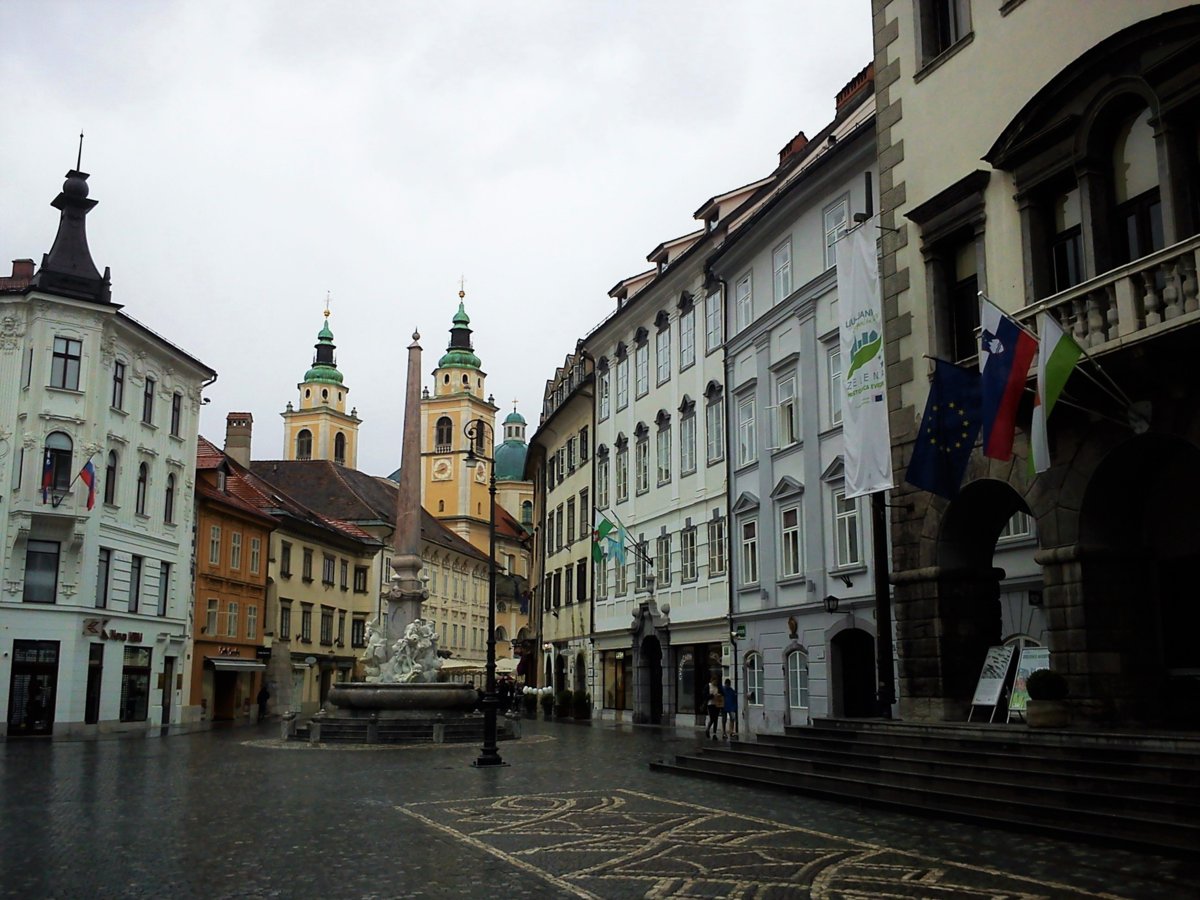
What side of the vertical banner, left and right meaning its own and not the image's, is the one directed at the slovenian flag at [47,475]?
right

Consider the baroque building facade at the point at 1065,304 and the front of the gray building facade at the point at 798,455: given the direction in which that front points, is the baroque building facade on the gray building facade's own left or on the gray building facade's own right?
on the gray building facade's own left

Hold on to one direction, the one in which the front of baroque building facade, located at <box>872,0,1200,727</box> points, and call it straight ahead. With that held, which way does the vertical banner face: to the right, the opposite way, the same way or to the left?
to the left

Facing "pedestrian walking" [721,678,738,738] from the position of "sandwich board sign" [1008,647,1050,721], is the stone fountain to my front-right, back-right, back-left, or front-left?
front-left

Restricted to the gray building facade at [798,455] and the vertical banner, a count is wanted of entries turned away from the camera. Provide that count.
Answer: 0

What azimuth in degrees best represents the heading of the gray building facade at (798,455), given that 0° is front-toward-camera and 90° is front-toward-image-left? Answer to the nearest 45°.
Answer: approximately 45°

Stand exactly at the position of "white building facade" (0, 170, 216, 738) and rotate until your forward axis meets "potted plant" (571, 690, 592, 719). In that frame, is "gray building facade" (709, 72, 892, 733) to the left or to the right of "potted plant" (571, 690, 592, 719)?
right

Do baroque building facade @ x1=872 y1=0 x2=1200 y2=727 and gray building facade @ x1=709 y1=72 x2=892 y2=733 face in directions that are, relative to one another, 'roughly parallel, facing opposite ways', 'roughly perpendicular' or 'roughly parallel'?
roughly parallel

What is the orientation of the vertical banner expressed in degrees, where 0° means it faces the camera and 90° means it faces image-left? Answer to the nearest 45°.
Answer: approximately 45°

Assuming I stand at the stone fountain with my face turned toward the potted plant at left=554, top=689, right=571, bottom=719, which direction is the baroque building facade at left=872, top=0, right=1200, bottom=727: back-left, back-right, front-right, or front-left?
back-right

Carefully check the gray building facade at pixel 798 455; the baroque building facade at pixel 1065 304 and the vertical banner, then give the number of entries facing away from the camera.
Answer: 0

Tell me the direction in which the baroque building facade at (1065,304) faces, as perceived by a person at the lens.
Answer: facing the viewer and to the left of the viewer
